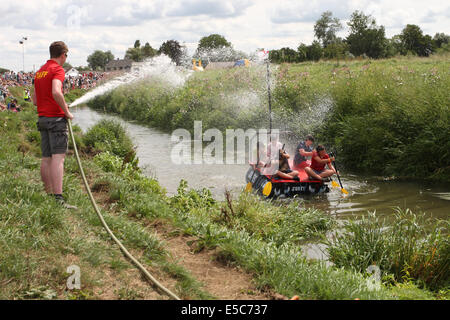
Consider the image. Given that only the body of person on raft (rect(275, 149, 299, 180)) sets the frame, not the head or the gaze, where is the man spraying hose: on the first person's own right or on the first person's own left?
on the first person's own right

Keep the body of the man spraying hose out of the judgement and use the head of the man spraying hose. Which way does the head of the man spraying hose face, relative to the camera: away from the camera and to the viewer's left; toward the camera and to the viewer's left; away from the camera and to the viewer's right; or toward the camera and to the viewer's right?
away from the camera and to the viewer's right

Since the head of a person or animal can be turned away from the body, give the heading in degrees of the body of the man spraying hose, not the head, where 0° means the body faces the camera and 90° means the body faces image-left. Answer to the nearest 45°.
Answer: approximately 225°
